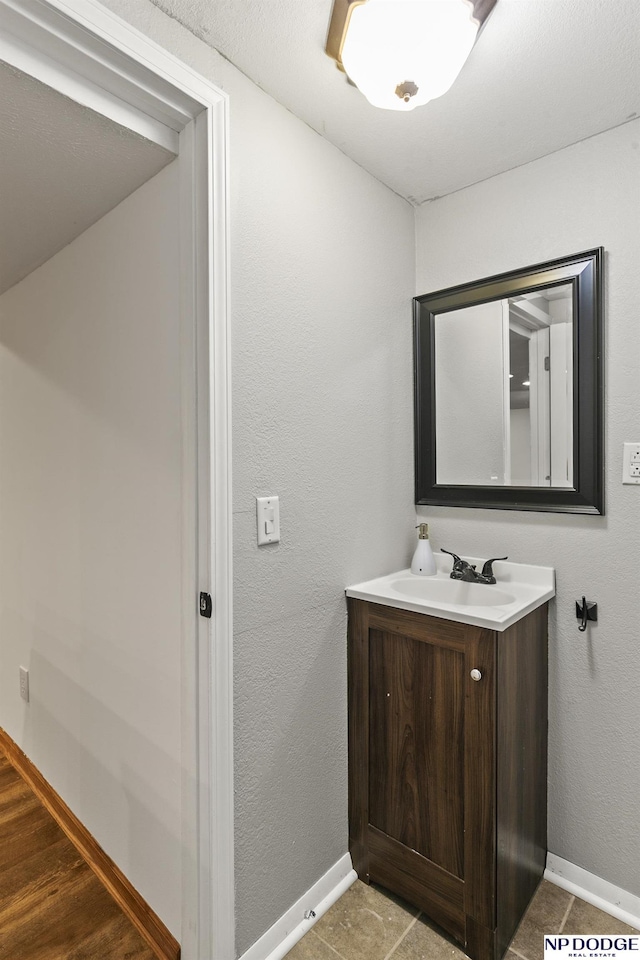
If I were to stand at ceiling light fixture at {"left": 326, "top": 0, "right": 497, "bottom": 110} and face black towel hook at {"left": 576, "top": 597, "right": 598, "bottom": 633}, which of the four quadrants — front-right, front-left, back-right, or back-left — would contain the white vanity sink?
front-left

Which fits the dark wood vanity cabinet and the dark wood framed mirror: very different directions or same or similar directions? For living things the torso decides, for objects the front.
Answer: same or similar directions

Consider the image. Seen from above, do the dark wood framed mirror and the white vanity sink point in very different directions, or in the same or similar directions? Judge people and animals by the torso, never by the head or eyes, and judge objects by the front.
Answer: same or similar directions

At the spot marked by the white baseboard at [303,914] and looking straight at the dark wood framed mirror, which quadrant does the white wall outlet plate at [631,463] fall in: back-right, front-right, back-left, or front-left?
front-right

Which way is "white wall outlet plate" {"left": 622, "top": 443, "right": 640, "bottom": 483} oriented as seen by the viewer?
toward the camera

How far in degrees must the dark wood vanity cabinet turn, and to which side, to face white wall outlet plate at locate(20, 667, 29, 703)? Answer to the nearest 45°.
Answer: approximately 45° to its right

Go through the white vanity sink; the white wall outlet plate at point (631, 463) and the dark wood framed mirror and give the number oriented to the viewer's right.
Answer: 0

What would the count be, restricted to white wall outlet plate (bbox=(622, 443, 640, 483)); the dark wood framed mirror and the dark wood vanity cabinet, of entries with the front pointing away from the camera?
0

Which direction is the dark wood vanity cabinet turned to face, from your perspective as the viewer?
facing the viewer and to the left of the viewer

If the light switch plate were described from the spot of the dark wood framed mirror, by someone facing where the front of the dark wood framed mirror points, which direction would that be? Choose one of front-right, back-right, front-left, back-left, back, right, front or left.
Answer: front
